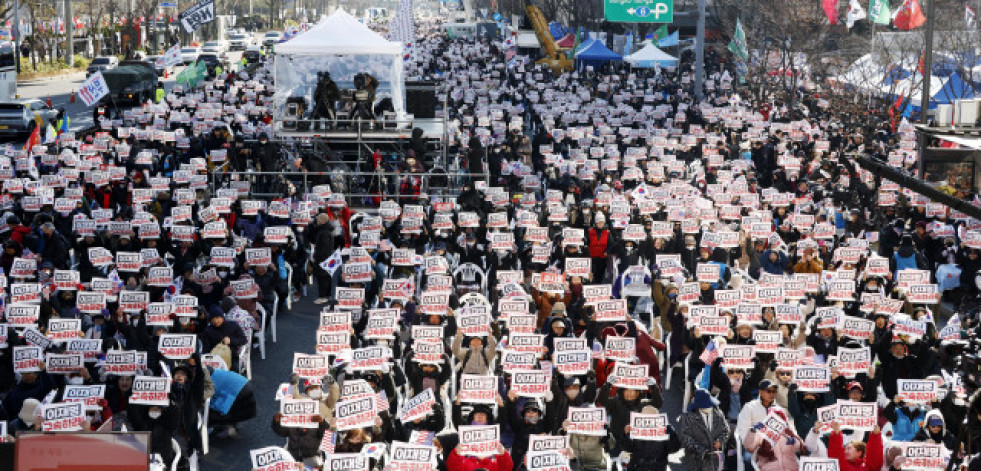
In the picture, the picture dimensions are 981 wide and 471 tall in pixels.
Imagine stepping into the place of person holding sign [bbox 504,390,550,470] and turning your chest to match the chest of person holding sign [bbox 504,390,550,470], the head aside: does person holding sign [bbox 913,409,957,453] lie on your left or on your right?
on your left

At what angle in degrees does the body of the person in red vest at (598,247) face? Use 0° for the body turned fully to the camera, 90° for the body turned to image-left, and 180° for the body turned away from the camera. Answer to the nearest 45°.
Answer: approximately 0°

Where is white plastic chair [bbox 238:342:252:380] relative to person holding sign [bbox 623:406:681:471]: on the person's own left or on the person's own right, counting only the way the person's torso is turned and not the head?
on the person's own right
